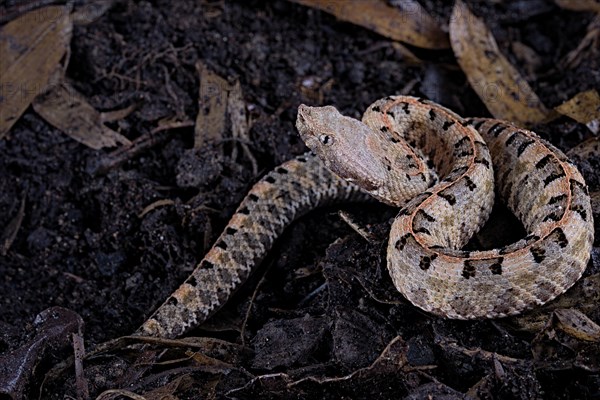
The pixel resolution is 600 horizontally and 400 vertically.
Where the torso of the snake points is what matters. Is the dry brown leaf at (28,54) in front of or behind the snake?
in front

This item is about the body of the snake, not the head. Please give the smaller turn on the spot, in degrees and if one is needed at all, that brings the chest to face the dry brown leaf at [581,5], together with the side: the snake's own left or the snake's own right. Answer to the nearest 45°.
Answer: approximately 135° to the snake's own right

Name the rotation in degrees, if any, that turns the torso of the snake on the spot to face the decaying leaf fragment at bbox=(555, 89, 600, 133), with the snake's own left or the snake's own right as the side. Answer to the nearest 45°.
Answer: approximately 135° to the snake's own right

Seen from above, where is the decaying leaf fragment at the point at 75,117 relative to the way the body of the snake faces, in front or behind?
in front

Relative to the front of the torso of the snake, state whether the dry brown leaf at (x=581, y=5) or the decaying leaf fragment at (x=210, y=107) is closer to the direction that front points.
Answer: the decaying leaf fragment

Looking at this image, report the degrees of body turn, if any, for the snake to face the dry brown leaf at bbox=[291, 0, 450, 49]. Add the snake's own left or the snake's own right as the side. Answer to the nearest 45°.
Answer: approximately 90° to the snake's own right

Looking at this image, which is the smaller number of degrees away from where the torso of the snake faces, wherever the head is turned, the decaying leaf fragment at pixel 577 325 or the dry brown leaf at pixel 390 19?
the dry brown leaf

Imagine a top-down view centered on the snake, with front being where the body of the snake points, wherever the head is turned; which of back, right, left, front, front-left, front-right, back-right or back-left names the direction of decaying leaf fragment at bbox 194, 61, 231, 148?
front-right

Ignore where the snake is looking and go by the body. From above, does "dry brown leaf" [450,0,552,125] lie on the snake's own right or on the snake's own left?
on the snake's own right

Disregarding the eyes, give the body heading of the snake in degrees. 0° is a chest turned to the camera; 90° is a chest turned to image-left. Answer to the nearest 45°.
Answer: approximately 90°
